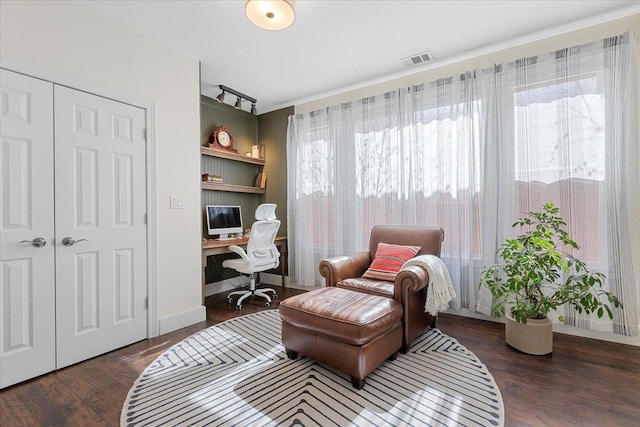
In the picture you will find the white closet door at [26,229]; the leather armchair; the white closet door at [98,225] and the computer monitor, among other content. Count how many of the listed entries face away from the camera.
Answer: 0

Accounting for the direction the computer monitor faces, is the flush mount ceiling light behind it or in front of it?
in front

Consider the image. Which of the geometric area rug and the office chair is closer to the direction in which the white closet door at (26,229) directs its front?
the geometric area rug

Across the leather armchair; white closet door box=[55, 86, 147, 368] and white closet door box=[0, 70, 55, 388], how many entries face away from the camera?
0

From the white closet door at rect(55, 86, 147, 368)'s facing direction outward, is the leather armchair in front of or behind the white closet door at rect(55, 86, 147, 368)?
in front

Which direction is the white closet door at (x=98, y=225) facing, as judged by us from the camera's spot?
facing the viewer and to the right of the viewer

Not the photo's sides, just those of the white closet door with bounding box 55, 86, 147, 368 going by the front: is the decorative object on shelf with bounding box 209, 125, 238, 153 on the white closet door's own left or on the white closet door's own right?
on the white closet door's own left

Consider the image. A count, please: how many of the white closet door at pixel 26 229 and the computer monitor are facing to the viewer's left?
0

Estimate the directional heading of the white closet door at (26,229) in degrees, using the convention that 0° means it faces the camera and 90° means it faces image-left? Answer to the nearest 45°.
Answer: approximately 315°

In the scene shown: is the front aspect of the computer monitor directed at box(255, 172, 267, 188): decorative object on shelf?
no

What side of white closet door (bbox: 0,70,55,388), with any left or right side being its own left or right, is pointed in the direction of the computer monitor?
left

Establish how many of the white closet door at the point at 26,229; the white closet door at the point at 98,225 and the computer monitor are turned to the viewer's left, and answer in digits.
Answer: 0

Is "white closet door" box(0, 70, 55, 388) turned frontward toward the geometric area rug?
yes

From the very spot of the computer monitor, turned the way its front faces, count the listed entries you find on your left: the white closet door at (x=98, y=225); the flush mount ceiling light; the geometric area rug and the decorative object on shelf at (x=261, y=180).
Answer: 1

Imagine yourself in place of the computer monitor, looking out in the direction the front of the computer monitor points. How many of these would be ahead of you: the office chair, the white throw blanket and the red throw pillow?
3

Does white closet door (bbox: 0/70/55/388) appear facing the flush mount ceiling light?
yes

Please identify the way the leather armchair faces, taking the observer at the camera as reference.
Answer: facing the viewer and to the left of the viewer

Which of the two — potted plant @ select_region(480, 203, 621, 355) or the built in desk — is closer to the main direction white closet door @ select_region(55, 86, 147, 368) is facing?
the potted plant

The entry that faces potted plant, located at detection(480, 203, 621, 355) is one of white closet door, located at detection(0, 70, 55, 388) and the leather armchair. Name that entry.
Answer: the white closet door

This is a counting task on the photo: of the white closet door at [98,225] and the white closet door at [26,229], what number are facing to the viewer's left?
0

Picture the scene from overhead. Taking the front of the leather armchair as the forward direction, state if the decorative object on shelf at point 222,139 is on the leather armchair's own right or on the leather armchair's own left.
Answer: on the leather armchair's own right

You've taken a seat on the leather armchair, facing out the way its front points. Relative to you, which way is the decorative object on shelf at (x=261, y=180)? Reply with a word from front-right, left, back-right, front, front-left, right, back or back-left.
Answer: right
